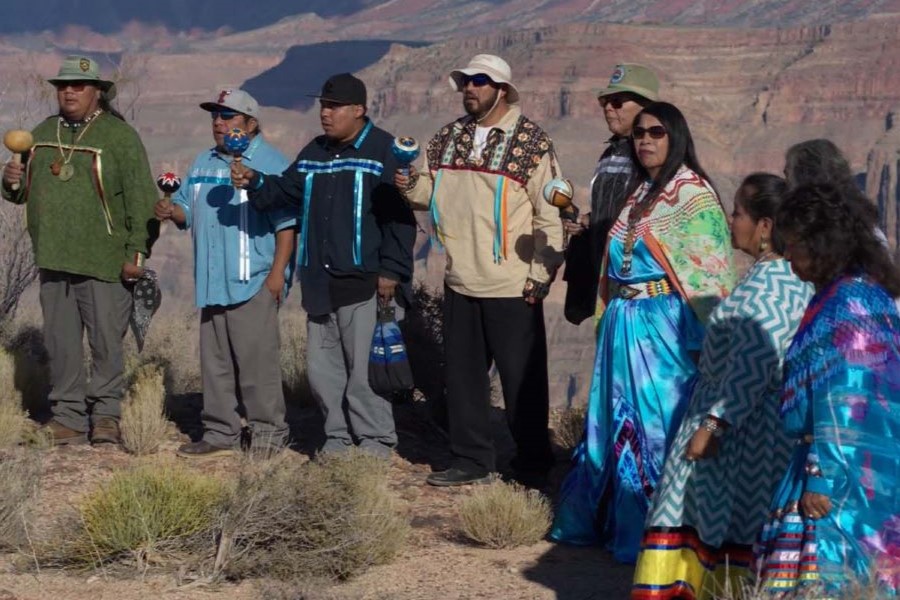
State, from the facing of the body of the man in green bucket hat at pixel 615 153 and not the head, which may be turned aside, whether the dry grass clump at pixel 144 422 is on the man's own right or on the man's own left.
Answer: on the man's own right

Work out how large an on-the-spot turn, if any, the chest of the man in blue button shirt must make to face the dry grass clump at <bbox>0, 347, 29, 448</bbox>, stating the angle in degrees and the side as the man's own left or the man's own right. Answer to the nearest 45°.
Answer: approximately 90° to the man's own right

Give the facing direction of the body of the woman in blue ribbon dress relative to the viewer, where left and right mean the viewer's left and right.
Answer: facing the viewer and to the left of the viewer

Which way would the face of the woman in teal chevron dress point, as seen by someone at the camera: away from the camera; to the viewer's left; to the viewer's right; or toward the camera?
to the viewer's left

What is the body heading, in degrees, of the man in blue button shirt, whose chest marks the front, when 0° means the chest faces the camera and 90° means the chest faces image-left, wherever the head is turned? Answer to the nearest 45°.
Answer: approximately 45°

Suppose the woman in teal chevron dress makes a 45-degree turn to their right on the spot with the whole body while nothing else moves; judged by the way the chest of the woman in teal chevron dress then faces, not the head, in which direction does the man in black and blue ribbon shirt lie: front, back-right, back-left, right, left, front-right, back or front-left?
front

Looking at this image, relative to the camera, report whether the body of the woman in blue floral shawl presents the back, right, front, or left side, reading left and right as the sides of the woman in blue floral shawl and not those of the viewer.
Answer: left

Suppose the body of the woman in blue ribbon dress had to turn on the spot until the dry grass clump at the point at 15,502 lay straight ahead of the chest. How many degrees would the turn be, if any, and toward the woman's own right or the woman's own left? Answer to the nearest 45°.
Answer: approximately 45° to the woman's own right

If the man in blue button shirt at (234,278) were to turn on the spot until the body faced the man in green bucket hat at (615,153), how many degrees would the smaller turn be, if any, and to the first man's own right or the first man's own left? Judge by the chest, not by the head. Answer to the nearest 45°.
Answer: approximately 90° to the first man's own left

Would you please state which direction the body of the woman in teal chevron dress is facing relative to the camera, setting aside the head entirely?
to the viewer's left

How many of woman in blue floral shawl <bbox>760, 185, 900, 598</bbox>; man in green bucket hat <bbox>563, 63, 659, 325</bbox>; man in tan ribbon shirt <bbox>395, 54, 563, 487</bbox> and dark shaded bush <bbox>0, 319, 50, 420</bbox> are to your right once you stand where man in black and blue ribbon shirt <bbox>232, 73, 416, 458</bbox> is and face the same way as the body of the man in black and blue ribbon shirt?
1
